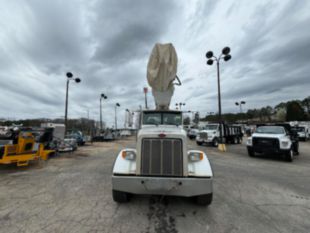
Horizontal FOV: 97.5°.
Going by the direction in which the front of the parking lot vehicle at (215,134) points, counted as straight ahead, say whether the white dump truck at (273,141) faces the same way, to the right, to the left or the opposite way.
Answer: the same way

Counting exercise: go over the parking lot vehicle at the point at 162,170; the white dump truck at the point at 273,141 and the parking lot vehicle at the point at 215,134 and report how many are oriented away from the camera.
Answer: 0

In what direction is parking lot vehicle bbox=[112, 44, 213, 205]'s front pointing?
toward the camera

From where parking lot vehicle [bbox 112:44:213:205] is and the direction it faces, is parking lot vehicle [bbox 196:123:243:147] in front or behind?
behind

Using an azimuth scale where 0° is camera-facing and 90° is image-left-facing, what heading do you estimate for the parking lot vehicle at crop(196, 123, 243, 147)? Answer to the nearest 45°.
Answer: approximately 45°

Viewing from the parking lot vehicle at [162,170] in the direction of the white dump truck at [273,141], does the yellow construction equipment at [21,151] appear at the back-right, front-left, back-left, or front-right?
back-left

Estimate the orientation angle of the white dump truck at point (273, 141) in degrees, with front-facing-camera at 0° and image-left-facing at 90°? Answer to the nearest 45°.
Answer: approximately 45°

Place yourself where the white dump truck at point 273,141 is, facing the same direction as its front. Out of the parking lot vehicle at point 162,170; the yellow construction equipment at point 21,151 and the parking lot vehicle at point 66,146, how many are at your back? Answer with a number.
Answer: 0

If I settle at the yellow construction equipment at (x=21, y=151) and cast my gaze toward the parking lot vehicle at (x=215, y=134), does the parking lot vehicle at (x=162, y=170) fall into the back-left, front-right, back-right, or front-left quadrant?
front-right

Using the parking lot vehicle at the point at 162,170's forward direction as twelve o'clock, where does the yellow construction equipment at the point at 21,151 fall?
The yellow construction equipment is roughly at 4 o'clock from the parking lot vehicle.

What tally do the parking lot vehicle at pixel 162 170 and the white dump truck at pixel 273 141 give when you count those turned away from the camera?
0

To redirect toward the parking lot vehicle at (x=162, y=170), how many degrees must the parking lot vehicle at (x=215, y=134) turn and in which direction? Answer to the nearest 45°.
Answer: approximately 45° to its left

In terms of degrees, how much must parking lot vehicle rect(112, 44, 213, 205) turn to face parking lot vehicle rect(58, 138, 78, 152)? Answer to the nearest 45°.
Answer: approximately 135° to its right

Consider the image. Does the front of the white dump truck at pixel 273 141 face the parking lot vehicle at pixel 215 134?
no
